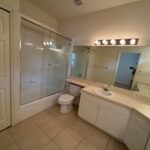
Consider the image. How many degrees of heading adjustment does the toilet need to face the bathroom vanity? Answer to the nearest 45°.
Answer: approximately 90° to its left

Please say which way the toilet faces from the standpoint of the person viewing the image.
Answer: facing the viewer and to the left of the viewer

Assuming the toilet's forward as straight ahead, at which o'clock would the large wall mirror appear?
The large wall mirror is roughly at 8 o'clock from the toilet.
